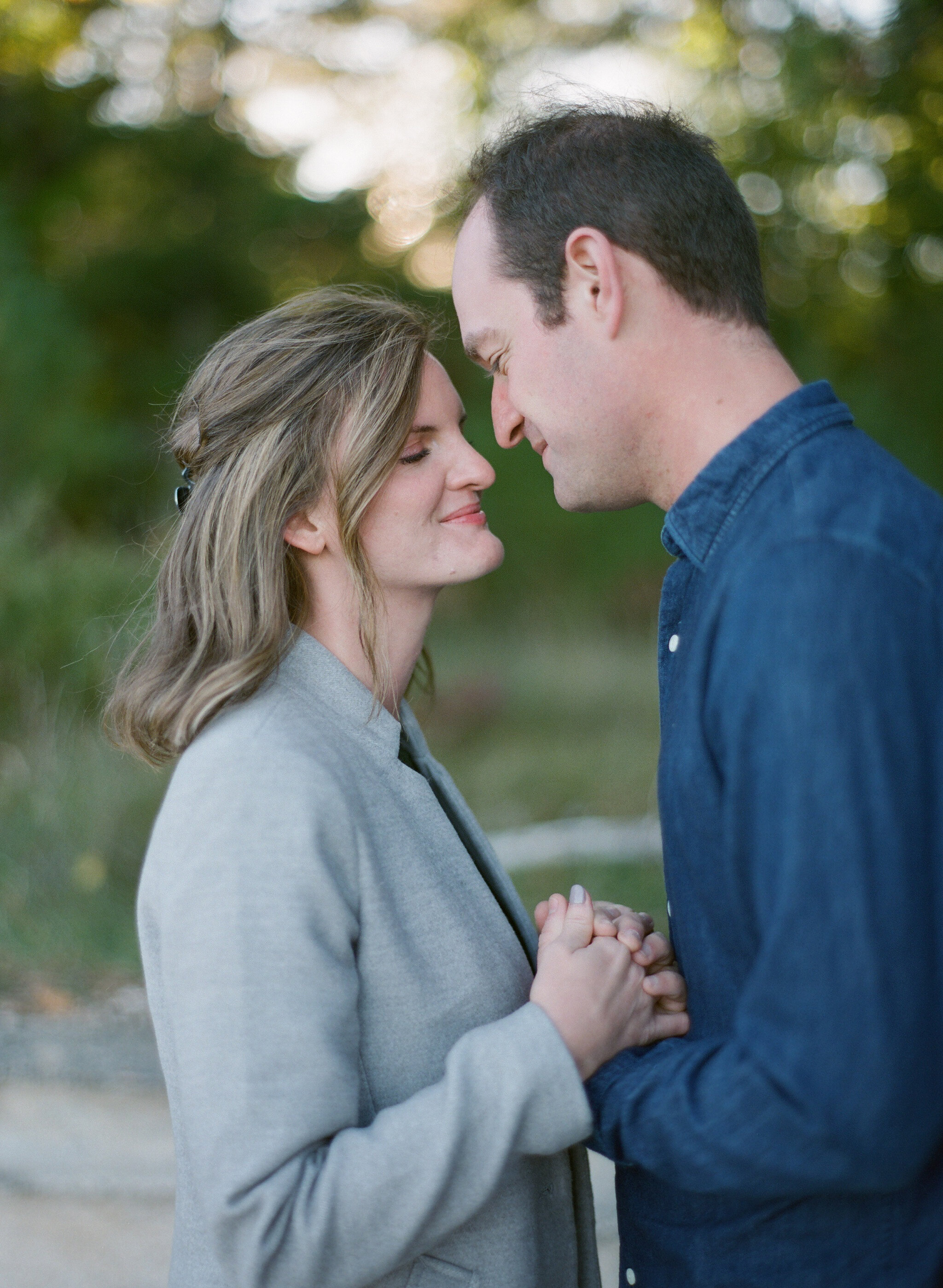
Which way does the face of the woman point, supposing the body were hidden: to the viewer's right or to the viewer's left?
to the viewer's right

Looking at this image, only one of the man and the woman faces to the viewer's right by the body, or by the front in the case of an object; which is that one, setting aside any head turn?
the woman

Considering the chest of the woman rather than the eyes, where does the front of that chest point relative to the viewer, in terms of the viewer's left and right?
facing to the right of the viewer

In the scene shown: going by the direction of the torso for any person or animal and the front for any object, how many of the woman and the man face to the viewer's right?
1

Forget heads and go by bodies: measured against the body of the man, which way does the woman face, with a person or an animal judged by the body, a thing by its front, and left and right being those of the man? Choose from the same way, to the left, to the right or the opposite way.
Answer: the opposite way

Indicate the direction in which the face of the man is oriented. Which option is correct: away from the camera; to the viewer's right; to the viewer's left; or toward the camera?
to the viewer's left

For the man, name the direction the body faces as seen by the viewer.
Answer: to the viewer's left
